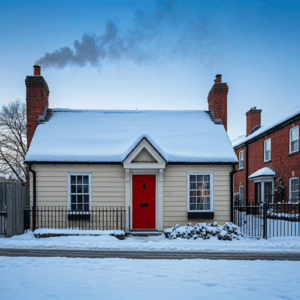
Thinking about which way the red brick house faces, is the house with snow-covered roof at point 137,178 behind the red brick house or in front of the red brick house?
in front

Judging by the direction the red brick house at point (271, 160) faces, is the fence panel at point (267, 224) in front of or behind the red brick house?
in front

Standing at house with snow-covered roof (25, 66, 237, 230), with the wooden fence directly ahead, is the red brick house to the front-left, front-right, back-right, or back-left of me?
back-right

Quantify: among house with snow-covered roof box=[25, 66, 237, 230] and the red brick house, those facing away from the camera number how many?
0

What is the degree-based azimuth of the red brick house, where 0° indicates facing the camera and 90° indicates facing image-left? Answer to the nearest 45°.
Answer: approximately 45°

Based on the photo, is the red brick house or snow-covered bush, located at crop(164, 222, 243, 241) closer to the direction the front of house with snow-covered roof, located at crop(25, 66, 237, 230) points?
the snow-covered bush

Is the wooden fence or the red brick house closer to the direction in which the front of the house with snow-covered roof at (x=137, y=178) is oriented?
the wooden fence
